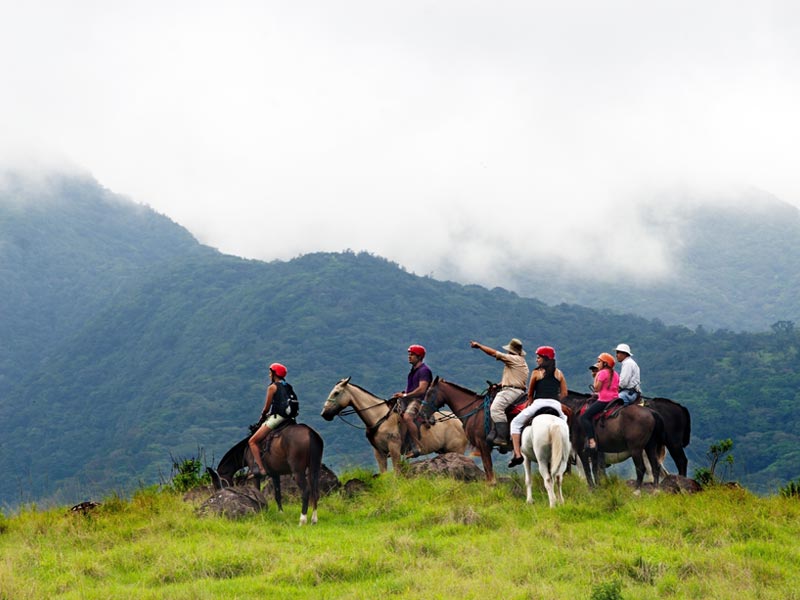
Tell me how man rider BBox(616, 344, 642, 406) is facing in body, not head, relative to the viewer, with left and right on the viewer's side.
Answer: facing to the left of the viewer

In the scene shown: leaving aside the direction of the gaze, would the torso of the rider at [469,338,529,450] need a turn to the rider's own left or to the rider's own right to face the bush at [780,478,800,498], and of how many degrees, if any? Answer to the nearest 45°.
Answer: approximately 180°

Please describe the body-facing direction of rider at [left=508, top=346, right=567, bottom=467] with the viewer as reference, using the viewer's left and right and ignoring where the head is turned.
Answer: facing away from the viewer

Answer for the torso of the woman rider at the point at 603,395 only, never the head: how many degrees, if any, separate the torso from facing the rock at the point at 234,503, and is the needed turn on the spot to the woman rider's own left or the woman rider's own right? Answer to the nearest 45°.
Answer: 0° — they already face it

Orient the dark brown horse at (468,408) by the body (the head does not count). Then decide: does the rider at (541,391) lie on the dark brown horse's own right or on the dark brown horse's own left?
on the dark brown horse's own left

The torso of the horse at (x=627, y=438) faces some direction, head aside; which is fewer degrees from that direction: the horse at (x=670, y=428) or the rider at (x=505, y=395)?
the rider

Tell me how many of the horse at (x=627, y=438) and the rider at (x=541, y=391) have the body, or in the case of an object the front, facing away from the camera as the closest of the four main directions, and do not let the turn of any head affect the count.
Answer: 1

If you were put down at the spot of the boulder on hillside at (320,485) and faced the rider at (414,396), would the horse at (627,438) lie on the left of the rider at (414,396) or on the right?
right

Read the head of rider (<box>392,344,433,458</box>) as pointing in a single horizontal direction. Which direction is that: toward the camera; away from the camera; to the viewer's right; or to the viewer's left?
to the viewer's left

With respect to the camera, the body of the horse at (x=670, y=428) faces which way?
to the viewer's left

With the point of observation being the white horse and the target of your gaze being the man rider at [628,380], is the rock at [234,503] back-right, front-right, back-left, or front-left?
back-left

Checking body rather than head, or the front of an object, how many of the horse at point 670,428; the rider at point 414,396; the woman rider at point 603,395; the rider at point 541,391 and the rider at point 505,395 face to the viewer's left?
4

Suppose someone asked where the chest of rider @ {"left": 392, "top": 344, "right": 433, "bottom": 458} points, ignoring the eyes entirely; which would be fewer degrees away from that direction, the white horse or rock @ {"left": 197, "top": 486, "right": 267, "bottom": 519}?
the rock

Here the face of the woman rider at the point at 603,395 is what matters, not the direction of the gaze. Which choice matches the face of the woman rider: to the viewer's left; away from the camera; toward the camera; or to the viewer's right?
to the viewer's left
